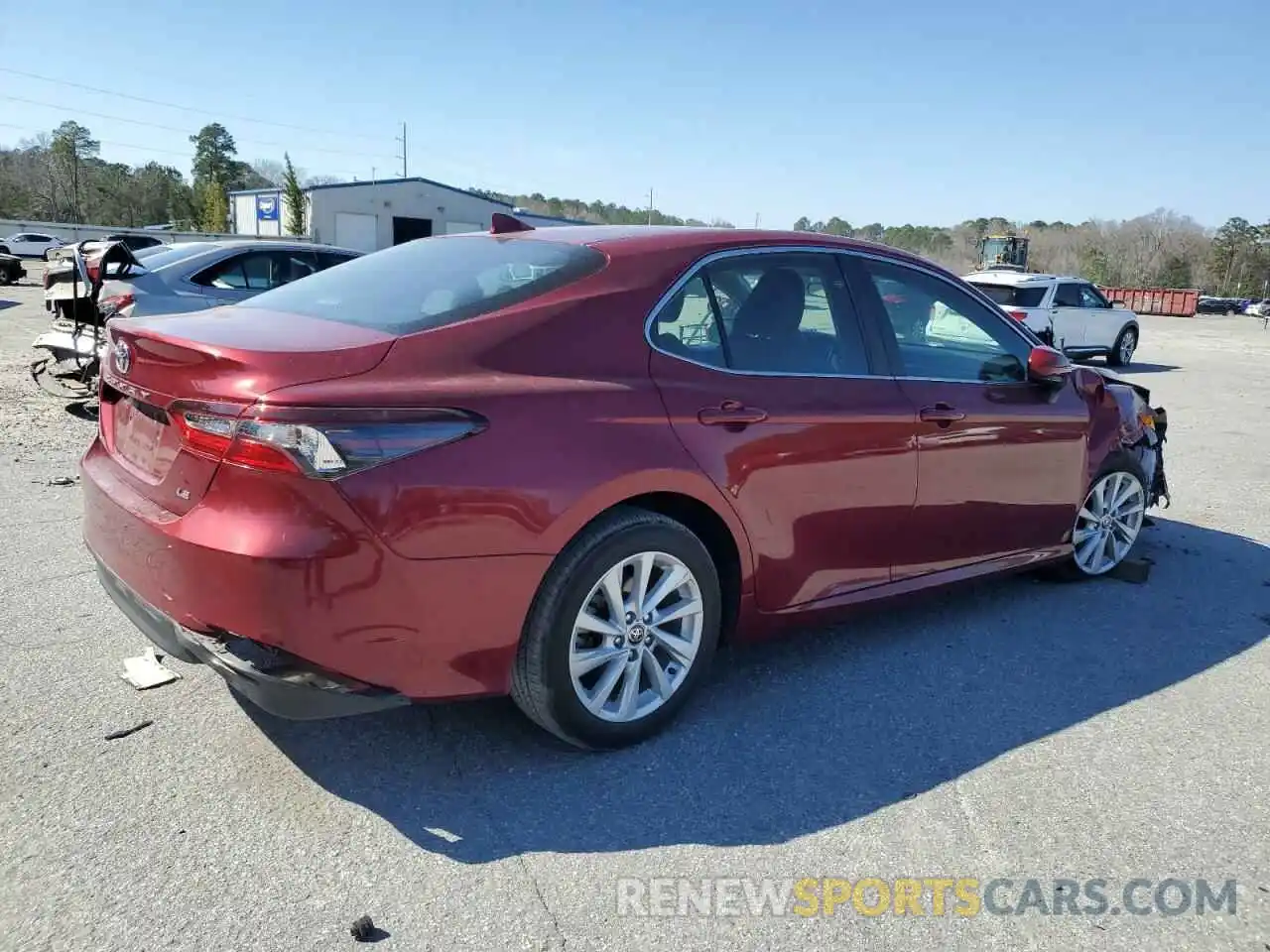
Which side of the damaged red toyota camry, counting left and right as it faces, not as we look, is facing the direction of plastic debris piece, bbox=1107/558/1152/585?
front

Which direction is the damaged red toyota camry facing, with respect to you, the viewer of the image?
facing away from the viewer and to the right of the viewer

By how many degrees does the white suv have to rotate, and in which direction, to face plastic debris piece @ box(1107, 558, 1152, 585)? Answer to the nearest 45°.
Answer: approximately 135° to its right

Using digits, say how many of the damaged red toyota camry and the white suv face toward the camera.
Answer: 0

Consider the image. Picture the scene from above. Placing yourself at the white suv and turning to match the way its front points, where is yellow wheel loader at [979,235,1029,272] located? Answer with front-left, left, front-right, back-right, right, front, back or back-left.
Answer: front-left

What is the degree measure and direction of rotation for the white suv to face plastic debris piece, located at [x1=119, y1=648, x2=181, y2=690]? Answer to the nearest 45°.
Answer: approximately 135° to its right

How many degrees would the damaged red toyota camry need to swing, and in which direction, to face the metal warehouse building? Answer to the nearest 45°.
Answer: approximately 45° to its left

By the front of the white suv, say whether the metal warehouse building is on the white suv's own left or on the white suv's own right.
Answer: on the white suv's own left

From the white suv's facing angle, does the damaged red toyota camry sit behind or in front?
behind

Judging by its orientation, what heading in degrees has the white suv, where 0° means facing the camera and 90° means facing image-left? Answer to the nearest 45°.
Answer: approximately 225°

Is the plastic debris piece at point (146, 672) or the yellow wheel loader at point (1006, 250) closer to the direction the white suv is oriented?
the yellow wheel loader
